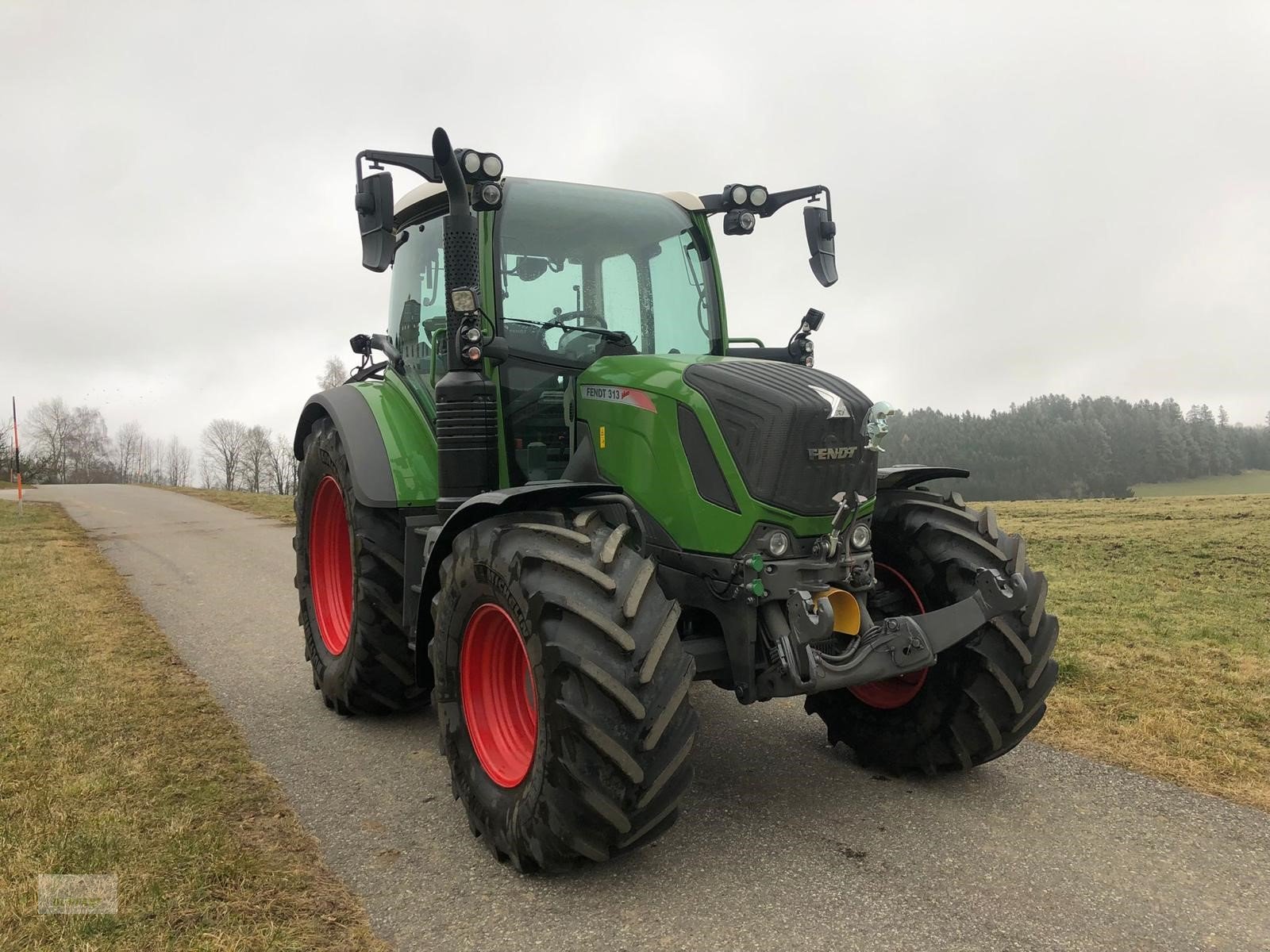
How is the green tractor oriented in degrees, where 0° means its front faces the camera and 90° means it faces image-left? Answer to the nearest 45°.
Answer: approximately 315°
